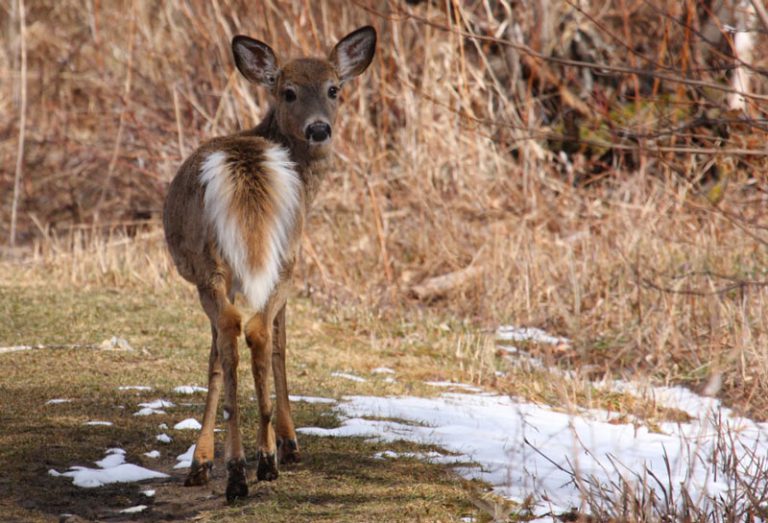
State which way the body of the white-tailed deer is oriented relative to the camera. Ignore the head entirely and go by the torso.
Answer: away from the camera
